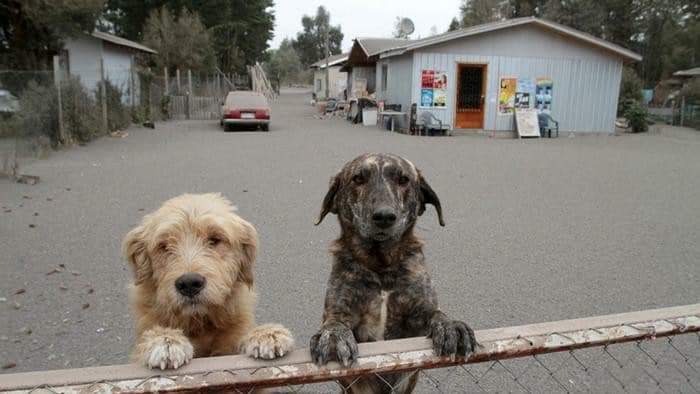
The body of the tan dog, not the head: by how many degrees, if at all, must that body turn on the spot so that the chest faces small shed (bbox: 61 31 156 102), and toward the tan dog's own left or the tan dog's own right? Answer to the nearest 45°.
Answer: approximately 180°

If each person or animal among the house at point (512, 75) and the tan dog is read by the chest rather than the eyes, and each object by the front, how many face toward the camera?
2

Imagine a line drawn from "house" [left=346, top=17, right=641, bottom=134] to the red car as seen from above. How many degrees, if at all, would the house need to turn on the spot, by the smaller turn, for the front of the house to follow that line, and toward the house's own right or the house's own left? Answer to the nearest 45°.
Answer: approximately 90° to the house's own right

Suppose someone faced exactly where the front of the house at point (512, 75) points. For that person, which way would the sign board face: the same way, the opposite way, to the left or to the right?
the same way

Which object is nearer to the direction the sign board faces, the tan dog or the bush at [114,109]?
the tan dog

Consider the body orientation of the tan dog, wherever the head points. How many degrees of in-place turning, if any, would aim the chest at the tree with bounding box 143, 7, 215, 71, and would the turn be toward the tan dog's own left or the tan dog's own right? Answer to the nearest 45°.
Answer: approximately 180°

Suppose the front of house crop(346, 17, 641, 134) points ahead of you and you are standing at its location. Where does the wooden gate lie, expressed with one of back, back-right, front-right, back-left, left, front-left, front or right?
right

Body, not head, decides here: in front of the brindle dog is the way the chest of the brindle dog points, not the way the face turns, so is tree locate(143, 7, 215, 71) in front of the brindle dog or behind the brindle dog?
behind

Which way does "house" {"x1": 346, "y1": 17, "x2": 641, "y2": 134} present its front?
toward the camera

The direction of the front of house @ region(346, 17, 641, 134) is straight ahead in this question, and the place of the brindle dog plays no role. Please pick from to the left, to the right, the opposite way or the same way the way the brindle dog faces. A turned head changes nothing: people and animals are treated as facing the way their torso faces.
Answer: the same way

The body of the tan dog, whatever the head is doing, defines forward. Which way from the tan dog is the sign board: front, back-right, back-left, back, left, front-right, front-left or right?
back-left

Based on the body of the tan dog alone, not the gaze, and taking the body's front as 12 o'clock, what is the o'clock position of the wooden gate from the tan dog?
The wooden gate is roughly at 6 o'clock from the tan dog.

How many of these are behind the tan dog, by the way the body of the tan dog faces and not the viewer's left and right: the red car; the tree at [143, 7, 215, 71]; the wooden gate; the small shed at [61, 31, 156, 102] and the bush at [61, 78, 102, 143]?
5

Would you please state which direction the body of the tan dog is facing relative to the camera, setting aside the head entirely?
toward the camera
